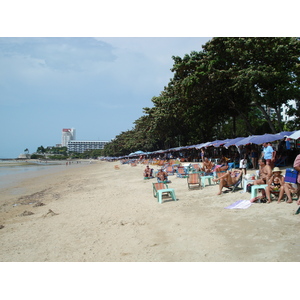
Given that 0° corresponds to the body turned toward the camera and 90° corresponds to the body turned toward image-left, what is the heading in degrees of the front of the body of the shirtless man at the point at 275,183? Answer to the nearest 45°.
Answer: approximately 0°

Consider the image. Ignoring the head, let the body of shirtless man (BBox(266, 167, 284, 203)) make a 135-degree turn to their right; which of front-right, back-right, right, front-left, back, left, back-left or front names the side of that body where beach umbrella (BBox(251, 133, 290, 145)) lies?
front-right

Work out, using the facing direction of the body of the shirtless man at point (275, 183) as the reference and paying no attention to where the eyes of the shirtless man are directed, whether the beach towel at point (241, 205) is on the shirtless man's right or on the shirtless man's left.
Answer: on the shirtless man's right
